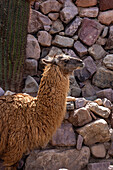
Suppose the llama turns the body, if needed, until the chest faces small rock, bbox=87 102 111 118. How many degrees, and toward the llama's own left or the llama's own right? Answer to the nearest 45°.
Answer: approximately 45° to the llama's own left

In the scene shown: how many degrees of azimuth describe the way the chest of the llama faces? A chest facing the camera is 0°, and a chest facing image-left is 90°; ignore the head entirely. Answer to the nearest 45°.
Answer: approximately 270°
